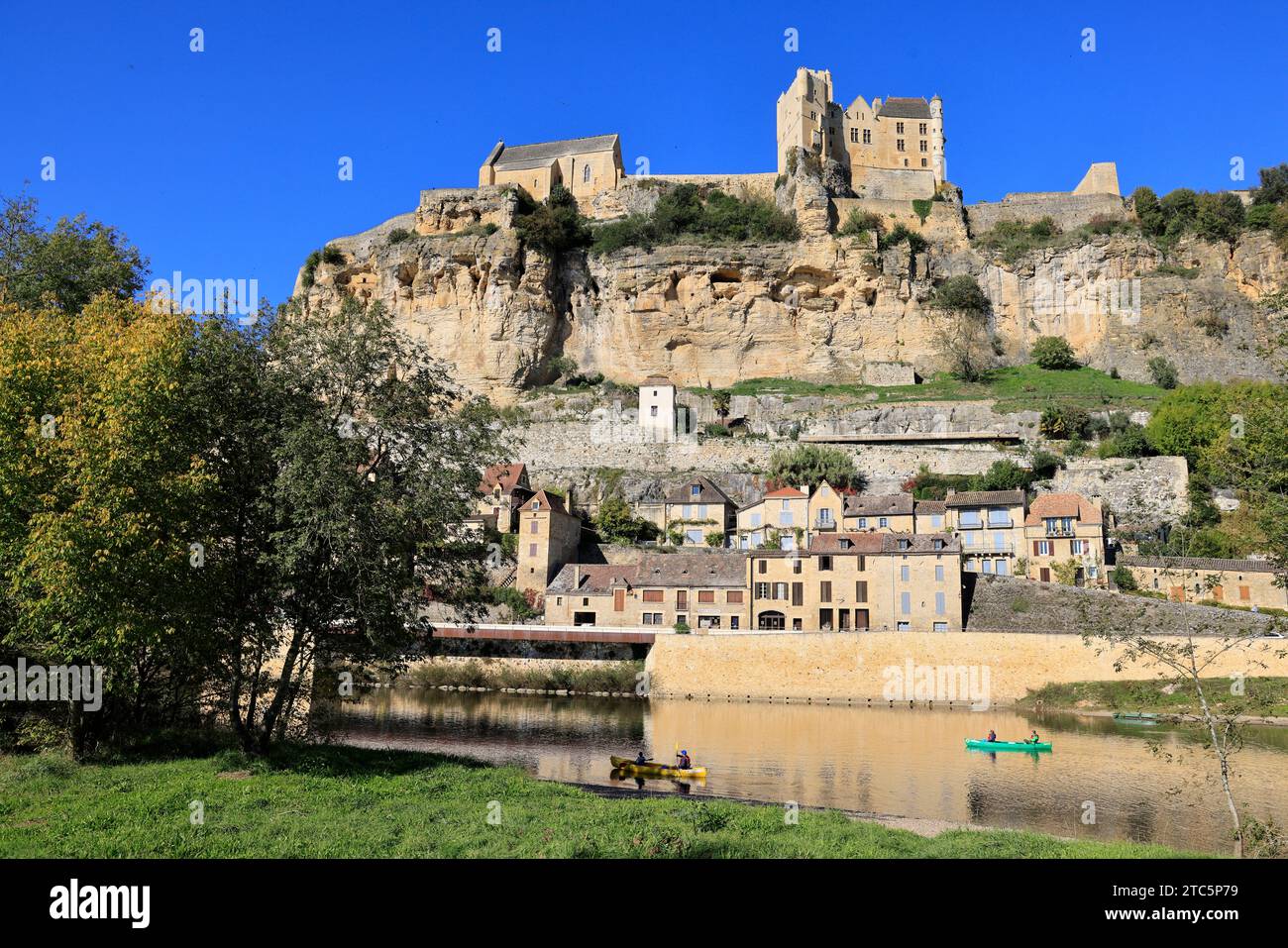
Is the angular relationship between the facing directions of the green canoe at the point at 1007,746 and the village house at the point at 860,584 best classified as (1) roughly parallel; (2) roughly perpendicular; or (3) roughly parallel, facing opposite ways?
roughly perpendicular

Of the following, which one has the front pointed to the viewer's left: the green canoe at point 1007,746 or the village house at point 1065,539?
the green canoe

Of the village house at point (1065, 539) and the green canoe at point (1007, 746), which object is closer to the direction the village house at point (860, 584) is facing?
the green canoe

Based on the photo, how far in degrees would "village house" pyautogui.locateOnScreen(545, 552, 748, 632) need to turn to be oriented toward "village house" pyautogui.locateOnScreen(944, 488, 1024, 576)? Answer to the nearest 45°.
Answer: approximately 90° to its left

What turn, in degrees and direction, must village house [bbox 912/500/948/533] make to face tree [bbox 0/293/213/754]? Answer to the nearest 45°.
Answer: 0° — it already faces it

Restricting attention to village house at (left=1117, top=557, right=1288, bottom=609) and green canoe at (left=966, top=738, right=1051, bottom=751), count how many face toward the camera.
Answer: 1

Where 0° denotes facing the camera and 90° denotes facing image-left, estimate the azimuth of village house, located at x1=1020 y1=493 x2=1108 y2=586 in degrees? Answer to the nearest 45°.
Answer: approximately 0°

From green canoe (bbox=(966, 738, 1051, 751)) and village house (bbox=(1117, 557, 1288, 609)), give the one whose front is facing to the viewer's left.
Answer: the green canoe

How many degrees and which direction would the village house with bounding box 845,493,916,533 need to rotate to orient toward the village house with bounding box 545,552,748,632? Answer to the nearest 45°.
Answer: approximately 45° to its right
